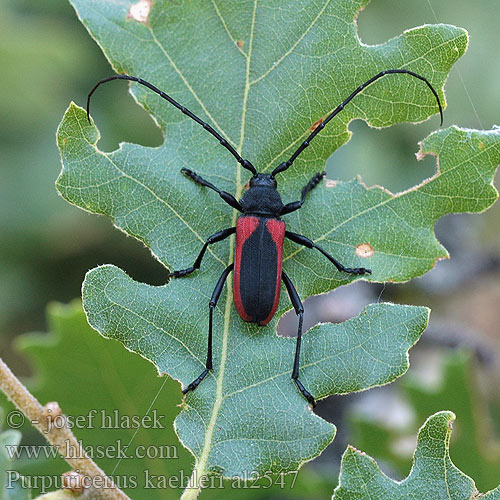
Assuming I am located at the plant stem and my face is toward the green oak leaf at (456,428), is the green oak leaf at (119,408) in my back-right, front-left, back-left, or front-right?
front-left

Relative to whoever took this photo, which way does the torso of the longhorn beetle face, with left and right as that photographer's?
facing away from the viewer

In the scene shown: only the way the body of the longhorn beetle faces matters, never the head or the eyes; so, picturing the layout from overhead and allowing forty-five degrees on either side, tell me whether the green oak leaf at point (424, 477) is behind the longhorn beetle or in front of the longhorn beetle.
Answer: behind
